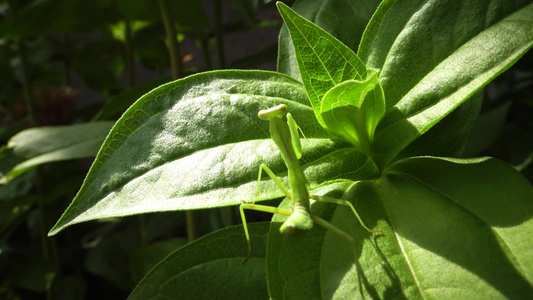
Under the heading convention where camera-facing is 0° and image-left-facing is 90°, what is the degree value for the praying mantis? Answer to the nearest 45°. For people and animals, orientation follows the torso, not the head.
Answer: approximately 180°
